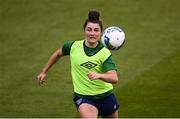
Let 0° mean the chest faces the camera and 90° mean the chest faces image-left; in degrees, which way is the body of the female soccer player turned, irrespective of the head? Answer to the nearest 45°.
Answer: approximately 0°
